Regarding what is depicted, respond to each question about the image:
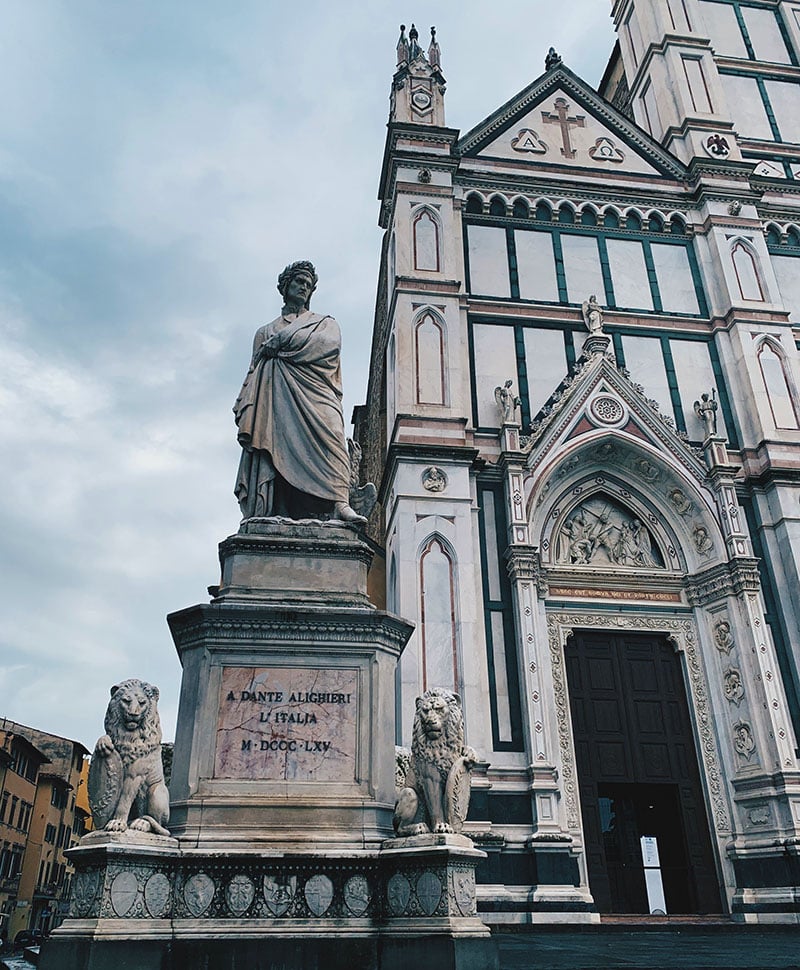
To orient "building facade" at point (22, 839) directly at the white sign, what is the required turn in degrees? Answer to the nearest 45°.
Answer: approximately 45° to its right

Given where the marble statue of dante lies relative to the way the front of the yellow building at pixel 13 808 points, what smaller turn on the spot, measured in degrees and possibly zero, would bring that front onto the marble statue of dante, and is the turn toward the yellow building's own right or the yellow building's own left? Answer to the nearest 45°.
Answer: approximately 45° to the yellow building's own right

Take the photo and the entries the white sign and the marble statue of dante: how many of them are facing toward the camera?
2

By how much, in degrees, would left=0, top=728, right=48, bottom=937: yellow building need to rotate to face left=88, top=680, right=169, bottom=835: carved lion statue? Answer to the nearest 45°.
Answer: approximately 45° to its right

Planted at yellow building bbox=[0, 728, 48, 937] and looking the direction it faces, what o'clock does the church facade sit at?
The church facade is roughly at 1 o'clock from the yellow building.

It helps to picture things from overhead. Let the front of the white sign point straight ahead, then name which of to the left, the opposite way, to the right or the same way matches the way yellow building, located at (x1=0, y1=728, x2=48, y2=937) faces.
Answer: to the left

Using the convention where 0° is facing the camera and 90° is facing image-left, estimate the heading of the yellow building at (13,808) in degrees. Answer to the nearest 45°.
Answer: approximately 315°
